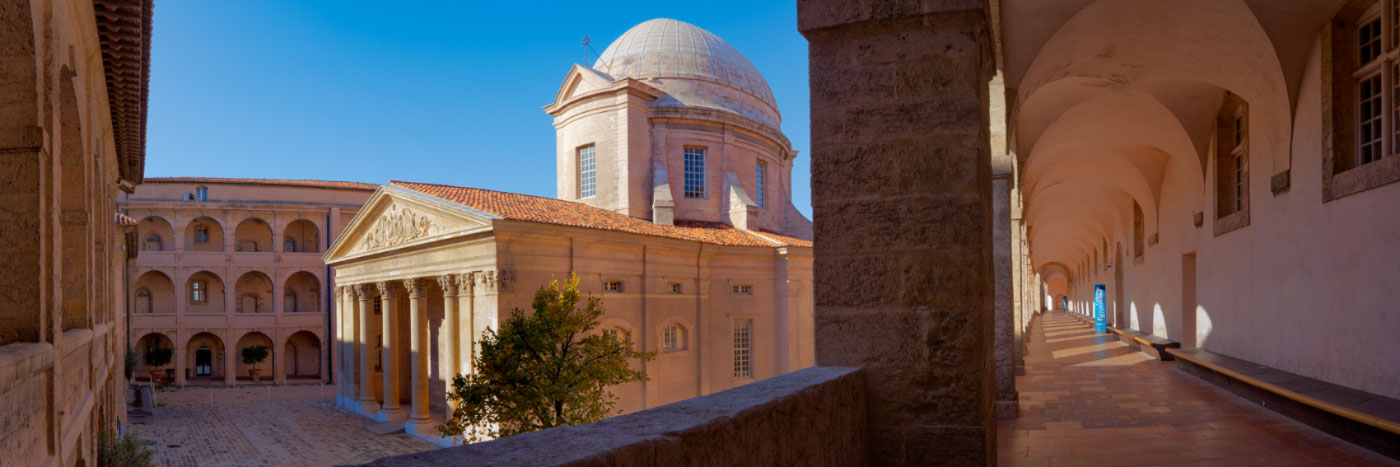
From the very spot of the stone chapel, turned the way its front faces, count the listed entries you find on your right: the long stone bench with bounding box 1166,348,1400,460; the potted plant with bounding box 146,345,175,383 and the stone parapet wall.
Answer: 1

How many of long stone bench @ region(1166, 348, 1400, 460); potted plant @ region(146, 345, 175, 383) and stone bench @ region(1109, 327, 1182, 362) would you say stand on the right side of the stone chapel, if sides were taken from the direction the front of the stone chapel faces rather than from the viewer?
1

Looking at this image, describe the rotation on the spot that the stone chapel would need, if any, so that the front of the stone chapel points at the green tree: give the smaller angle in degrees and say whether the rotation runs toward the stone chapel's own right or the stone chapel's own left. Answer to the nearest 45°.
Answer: approximately 45° to the stone chapel's own left

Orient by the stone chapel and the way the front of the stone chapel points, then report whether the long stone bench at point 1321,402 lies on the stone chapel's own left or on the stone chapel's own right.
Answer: on the stone chapel's own left

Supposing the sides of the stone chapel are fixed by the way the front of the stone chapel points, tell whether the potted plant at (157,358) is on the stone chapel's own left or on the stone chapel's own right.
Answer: on the stone chapel's own right

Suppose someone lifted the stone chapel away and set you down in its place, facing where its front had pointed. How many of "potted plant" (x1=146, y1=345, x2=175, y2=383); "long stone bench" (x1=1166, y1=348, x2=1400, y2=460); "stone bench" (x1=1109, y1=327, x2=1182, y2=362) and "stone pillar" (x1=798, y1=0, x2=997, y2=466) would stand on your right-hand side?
1

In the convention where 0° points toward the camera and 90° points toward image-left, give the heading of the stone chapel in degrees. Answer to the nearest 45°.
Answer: approximately 45°

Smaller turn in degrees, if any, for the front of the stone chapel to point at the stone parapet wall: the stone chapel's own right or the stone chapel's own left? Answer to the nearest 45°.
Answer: approximately 45° to the stone chapel's own left

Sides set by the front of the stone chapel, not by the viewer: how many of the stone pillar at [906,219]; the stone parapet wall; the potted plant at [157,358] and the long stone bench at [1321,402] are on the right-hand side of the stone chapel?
1
